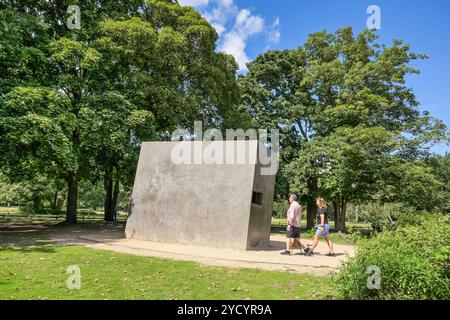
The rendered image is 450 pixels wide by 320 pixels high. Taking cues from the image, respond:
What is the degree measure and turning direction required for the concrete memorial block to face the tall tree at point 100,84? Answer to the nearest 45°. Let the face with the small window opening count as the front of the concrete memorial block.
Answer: approximately 135° to its left

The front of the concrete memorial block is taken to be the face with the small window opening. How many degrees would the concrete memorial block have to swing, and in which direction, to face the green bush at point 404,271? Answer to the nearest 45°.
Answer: approximately 45° to its right

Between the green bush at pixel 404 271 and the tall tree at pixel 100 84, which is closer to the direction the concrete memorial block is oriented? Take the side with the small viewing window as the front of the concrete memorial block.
the green bush

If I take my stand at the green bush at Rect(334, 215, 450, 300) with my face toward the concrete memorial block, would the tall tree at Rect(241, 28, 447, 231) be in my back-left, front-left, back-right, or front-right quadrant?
front-right

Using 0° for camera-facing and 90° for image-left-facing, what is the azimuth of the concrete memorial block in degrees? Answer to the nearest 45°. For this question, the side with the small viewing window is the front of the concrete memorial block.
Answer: approximately 270°

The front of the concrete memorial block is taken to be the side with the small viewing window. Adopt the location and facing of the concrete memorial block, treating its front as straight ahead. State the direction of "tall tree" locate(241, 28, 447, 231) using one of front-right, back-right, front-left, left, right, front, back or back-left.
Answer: front-left
